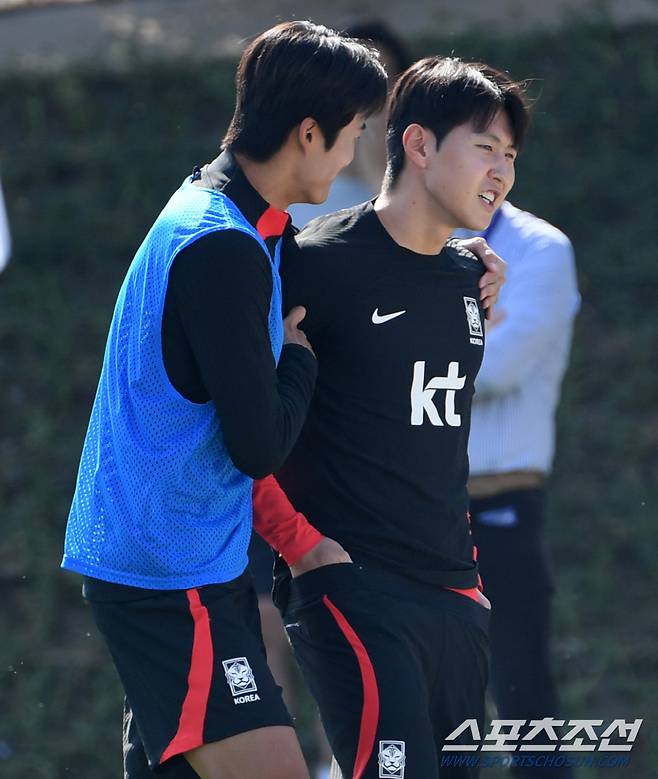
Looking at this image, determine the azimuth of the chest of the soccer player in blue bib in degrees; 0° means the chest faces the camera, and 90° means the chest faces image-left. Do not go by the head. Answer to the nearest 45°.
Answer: approximately 270°

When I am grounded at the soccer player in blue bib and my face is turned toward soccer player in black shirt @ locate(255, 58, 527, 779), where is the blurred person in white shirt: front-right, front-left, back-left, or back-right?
front-left

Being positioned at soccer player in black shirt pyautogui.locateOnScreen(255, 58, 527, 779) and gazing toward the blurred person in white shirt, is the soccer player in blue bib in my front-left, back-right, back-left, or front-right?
back-left

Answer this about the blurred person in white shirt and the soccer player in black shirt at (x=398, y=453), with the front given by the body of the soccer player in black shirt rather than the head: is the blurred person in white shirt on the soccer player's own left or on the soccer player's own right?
on the soccer player's own left

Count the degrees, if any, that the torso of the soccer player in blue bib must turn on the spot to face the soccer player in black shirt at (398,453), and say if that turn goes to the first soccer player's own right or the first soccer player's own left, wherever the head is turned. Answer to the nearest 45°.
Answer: approximately 45° to the first soccer player's own left

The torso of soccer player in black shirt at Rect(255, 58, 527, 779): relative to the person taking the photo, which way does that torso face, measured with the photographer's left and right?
facing the viewer and to the right of the viewer

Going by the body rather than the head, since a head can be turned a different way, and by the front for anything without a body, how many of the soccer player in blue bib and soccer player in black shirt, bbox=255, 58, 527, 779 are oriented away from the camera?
0

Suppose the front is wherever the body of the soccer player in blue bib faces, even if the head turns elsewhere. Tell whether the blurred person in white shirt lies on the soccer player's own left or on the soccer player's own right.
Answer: on the soccer player's own left

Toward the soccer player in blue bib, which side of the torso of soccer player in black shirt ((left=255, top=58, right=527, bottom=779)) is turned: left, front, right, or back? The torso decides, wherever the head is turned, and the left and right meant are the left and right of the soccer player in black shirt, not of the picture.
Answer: right
